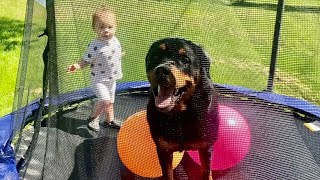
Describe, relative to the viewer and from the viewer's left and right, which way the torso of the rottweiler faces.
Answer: facing the viewer

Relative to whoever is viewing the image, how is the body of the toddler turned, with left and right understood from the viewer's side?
facing the viewer and to the right of the viewer

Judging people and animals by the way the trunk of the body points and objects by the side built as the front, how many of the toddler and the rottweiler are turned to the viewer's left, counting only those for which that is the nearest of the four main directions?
0

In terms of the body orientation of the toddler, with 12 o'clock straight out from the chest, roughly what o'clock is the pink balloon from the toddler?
The pink balloon is roughly at 11 o'clock from the toddler.
